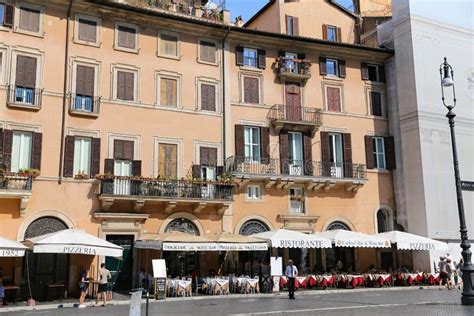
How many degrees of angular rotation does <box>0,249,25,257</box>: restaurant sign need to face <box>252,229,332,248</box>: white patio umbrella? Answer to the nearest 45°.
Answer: approximately 90° to its left

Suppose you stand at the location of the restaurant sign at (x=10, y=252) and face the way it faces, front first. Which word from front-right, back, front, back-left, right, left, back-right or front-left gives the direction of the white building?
left

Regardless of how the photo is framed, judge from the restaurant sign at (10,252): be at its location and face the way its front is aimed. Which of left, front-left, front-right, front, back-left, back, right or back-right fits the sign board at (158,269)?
left

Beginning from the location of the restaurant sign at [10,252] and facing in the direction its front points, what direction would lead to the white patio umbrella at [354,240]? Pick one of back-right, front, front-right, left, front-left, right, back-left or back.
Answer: left

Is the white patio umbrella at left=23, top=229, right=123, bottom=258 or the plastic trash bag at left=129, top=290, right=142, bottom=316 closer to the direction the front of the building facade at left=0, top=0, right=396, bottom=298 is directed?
the plastic trash bag

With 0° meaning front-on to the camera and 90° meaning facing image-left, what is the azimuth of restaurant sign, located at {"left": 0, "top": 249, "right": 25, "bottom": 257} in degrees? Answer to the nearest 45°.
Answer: approximately 0°

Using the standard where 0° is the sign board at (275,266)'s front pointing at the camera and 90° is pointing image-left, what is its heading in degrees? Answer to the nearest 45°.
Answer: approximately 0°

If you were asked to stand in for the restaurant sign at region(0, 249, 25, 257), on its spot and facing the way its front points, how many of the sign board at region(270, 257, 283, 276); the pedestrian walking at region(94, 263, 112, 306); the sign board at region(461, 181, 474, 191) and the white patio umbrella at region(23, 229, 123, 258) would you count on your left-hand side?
4
